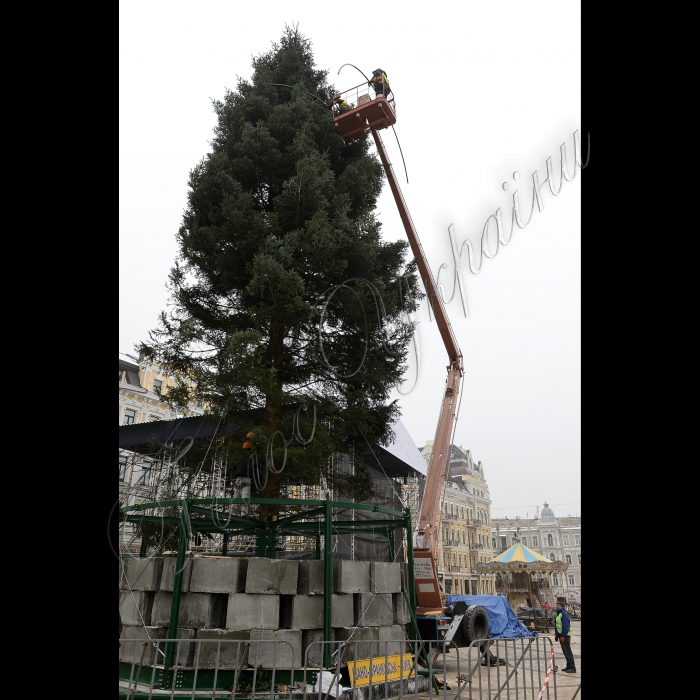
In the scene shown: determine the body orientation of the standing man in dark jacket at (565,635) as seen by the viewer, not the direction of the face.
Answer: to the viewer's left

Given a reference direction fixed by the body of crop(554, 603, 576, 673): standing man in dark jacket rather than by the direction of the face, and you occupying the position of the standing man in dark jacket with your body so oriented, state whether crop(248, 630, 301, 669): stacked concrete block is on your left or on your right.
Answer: on your left

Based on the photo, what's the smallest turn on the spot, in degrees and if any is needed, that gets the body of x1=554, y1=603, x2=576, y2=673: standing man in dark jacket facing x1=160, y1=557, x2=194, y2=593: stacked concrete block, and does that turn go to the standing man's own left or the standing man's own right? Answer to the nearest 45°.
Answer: approximately 45° to the standing man's own left

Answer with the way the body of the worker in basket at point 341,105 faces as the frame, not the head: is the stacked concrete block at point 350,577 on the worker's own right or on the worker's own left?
on the worker's own left

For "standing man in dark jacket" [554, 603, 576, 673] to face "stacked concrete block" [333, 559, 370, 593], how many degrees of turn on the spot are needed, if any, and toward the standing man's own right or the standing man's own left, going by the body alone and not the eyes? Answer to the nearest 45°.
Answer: approximately 45° to the standing man's own left

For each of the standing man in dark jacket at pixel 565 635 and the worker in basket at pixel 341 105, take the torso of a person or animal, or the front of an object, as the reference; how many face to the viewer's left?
2

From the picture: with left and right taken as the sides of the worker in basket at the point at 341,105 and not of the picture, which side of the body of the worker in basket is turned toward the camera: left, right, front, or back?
left
